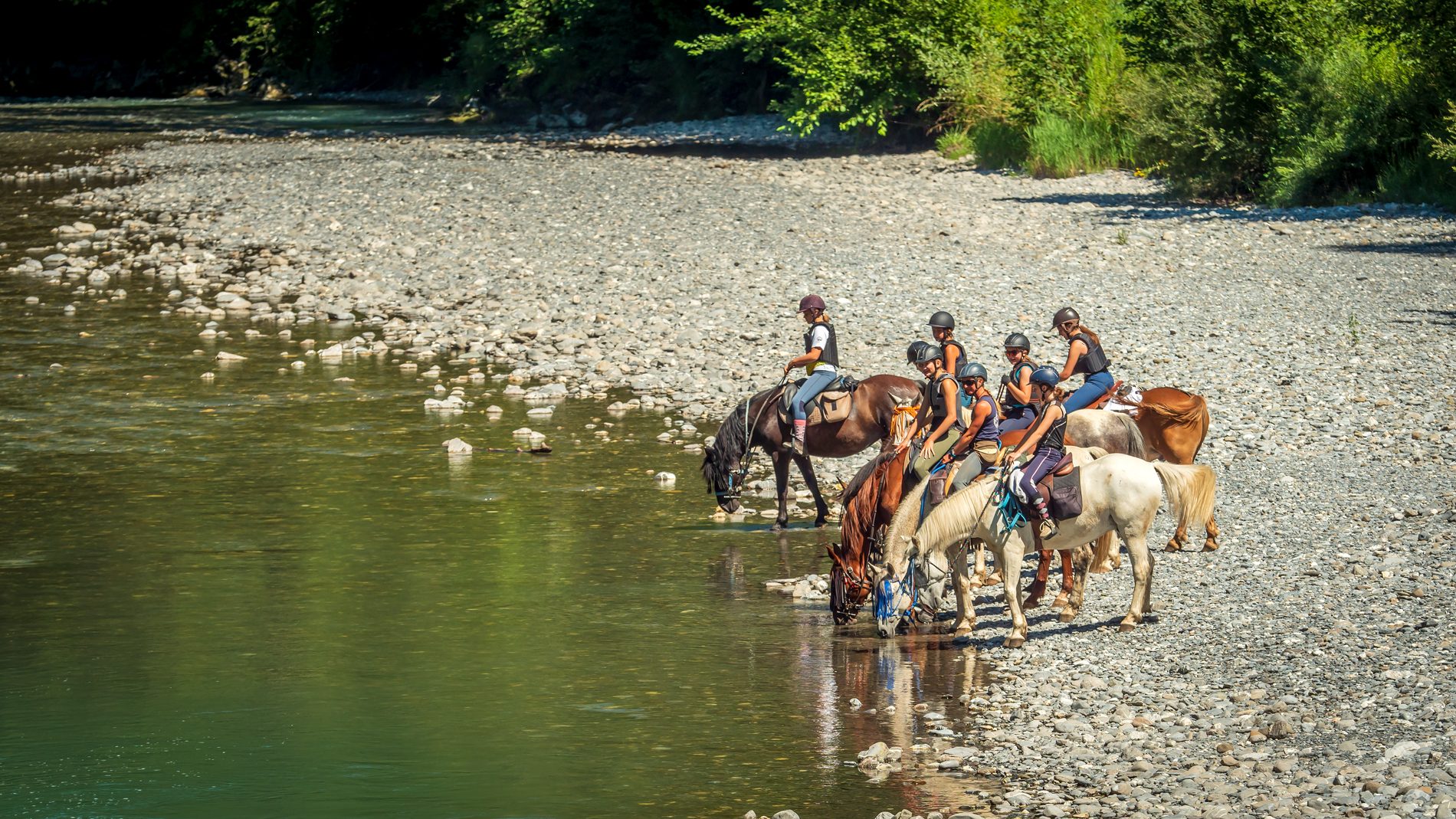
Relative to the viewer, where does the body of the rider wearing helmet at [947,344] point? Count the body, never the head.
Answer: to the viewer's left

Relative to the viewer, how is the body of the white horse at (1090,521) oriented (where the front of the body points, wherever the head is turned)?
to the viewer's left

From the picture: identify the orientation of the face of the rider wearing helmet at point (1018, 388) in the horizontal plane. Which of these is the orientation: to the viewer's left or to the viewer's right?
to the viewer's left

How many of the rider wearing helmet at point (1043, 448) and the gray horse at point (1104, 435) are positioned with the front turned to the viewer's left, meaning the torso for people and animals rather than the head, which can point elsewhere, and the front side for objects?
2

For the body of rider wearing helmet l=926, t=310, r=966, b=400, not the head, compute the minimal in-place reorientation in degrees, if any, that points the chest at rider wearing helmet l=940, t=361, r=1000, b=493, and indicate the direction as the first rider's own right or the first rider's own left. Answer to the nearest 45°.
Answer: approximately 90° to the first rider's own left

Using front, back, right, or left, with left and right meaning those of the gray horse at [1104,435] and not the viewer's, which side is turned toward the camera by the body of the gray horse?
left

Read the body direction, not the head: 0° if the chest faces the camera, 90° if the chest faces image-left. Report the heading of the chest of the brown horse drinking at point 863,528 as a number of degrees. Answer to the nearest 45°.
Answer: approximately 45°

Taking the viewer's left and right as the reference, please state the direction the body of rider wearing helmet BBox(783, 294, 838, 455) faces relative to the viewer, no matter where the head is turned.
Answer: facing to the left of the viewer

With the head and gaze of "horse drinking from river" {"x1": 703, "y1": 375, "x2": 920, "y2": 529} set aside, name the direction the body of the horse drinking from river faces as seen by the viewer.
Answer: to the viewer's left

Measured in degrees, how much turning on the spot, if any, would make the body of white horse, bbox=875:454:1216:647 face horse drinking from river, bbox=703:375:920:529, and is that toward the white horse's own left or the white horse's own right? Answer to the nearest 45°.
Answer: approximately 45° to the white horse's own right

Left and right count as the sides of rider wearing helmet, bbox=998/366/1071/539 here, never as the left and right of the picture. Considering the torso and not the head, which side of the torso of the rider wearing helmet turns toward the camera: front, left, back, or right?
left
